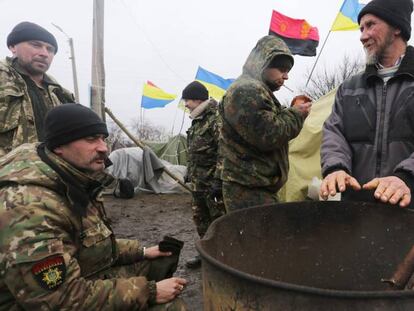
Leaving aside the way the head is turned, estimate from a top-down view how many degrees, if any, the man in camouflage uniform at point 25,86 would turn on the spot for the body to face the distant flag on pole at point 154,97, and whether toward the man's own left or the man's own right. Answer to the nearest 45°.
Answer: approximately 135° to the man's own left

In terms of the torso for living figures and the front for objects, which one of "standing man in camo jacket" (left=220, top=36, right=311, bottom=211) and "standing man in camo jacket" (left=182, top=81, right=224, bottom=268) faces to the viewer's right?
"standing man in camo jacket" (left=220, top=36, right=311, bottom=211)

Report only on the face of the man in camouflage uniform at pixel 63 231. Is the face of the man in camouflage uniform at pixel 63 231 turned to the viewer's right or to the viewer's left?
to the viewer's right

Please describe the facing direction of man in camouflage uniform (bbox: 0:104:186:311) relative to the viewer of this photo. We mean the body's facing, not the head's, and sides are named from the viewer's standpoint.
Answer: facing to the right of the viewer

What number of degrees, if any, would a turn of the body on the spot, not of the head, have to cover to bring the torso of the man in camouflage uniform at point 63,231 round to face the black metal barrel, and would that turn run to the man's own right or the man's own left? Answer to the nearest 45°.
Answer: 0° — they already face it

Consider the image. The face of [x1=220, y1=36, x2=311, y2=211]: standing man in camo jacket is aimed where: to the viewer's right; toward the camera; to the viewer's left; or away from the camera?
to the viewer's right

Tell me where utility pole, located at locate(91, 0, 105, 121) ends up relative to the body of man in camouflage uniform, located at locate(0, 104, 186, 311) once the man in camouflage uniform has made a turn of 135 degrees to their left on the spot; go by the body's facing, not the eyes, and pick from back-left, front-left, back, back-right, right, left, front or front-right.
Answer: front-right

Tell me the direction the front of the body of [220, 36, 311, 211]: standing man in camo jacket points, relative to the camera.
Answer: to the viewer's right

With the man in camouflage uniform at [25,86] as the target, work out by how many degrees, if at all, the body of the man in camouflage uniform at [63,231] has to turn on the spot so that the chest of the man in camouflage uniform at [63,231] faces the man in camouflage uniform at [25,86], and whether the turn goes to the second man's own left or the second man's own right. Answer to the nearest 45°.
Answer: approximately 90° to the second man's own left
